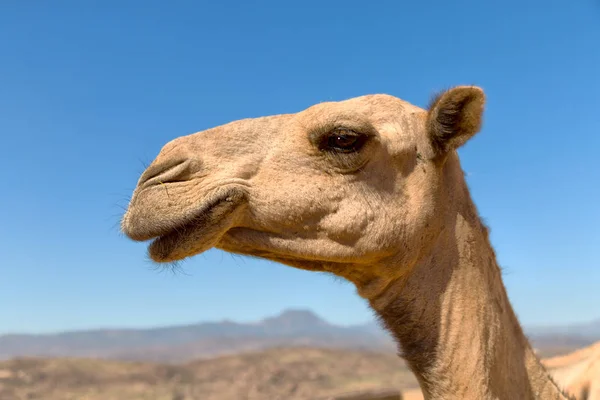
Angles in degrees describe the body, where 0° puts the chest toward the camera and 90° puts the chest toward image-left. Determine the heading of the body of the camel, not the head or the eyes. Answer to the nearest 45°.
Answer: approximately 90°
